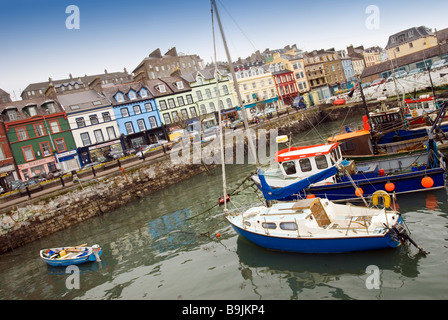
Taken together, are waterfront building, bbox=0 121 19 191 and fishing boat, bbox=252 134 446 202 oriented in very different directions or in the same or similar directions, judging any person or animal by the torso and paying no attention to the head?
very different directions

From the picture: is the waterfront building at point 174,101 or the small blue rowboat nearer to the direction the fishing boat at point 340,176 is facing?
the small blue rowboat

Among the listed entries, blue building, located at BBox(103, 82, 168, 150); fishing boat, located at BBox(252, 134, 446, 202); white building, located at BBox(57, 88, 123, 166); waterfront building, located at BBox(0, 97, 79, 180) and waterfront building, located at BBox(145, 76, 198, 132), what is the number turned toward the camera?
4

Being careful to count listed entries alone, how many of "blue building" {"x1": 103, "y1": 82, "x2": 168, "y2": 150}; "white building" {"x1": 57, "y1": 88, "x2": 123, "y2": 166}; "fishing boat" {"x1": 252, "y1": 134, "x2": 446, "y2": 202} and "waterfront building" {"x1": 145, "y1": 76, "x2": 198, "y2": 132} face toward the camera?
3

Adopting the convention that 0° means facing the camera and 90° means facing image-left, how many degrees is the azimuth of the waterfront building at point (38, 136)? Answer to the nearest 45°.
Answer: approximately 0°

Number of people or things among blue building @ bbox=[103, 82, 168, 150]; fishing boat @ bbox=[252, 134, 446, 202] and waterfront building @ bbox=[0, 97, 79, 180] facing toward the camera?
2
